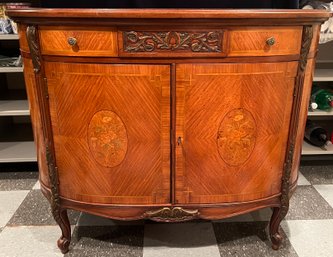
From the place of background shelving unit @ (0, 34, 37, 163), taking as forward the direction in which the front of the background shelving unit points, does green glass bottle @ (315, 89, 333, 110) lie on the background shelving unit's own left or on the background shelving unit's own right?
on the background shelving unit's own left

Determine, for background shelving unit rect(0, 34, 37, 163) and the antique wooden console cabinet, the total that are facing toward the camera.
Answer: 2

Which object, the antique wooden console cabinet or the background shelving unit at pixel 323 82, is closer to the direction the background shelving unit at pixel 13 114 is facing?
the antique wooden console cabinet

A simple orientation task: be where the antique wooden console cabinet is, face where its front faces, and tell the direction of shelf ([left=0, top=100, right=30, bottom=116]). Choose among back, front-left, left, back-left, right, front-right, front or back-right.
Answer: back-right

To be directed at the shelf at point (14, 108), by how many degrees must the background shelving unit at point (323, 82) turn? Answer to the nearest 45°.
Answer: approximately 45° to its right

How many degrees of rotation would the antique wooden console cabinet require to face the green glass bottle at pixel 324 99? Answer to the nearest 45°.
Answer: approximately 135° to its left

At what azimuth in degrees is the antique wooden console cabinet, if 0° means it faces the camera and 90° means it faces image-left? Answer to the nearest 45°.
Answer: approximately 0°
